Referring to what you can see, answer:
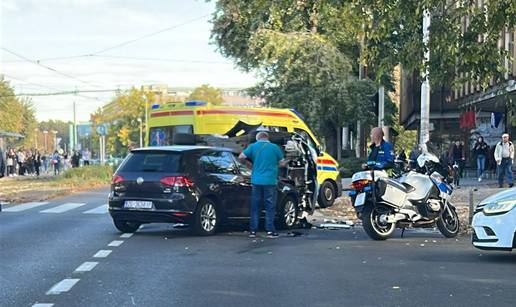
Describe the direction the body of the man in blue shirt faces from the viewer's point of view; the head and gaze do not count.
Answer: away from the camera

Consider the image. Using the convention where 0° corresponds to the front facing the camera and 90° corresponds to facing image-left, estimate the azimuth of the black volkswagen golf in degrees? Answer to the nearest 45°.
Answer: approximately 225°

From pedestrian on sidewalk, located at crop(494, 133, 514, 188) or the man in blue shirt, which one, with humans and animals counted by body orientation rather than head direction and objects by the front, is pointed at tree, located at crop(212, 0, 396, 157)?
the man in blue shirt

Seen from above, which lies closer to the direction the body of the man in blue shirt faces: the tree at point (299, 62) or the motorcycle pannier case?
the tree

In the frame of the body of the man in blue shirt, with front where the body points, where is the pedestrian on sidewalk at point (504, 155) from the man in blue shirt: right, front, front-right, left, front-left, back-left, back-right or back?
front-right

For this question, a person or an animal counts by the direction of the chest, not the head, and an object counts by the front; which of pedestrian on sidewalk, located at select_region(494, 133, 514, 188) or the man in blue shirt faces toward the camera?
the pedestrian on sidewalk

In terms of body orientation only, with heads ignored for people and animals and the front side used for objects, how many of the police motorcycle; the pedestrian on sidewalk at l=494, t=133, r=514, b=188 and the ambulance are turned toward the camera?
1

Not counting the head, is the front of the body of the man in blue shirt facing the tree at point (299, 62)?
yes

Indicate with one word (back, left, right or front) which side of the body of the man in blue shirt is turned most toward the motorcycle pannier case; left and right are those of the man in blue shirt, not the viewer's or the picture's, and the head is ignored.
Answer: right

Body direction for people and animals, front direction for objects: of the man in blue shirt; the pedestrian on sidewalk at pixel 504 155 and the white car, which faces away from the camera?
the man in blue shirt

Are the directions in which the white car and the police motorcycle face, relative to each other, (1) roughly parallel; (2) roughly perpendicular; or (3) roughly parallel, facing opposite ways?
roughly parallel, facing opposite ways

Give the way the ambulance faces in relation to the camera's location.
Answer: facing away from the viewer and to the right of the viewer

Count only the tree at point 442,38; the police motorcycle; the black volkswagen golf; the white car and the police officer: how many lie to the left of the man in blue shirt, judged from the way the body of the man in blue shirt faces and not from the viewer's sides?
1

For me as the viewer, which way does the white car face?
facing the viewer and to the left of the viewer

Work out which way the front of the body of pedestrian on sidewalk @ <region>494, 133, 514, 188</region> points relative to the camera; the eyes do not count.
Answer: toward the camera
